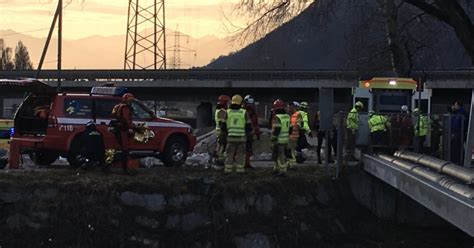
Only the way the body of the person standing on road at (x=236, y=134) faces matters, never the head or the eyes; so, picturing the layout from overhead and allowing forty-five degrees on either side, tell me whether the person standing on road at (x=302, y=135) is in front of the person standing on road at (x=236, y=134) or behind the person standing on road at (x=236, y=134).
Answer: in front

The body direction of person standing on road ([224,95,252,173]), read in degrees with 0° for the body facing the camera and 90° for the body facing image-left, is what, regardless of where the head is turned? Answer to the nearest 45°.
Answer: approximately 180°

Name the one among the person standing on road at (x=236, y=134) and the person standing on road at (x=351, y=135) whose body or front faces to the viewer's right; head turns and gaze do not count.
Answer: the person standing on road at (x=351, y=135)
